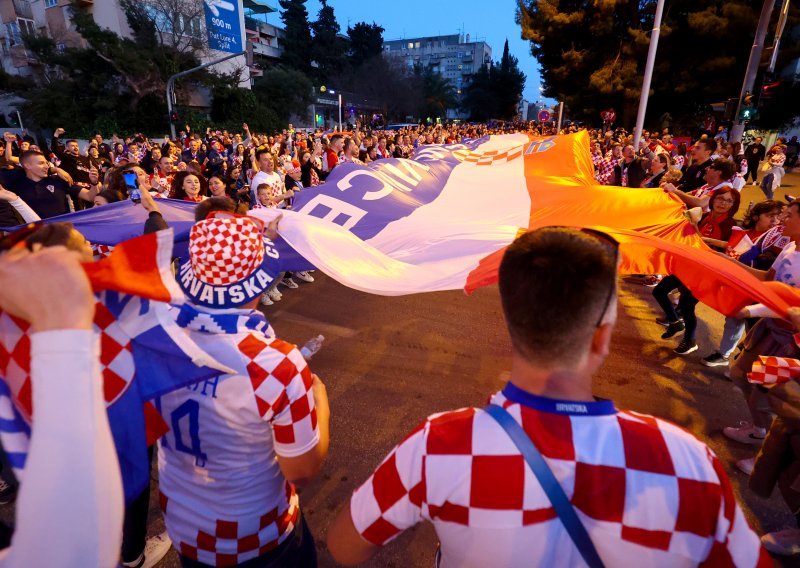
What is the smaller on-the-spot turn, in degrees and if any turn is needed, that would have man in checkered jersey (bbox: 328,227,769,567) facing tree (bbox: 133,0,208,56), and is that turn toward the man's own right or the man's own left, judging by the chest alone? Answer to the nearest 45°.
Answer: approximately 45° to the man's own left

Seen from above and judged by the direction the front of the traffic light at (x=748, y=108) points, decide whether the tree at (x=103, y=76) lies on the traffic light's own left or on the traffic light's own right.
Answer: on the traffic light's own right

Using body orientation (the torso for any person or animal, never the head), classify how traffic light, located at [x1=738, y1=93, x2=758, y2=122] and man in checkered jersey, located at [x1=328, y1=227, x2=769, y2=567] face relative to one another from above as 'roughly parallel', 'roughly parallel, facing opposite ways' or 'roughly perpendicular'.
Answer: roughly parallel, facing opposite ways

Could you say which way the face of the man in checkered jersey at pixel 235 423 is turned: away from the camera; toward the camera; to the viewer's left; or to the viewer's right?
away from the camera

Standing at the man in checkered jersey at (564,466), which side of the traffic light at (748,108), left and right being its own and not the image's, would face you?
front

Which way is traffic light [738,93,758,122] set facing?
toward the camera

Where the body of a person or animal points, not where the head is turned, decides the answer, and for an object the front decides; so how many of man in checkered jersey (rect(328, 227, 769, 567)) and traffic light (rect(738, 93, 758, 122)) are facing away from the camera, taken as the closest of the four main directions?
1

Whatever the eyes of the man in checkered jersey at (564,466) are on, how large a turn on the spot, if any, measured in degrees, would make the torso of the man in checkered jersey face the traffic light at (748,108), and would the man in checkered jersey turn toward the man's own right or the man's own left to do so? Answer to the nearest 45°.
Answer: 0° — they already face it

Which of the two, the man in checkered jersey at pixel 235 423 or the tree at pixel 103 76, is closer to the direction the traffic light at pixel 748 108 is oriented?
the man in checkered jersey

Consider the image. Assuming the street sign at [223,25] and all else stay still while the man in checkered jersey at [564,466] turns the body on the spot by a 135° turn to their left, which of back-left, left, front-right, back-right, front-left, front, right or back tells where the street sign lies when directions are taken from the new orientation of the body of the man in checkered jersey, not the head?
right

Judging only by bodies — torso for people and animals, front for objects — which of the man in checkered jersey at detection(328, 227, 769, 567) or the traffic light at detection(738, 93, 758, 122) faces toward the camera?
the traffic light

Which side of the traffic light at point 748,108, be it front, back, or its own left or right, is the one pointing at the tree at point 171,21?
right

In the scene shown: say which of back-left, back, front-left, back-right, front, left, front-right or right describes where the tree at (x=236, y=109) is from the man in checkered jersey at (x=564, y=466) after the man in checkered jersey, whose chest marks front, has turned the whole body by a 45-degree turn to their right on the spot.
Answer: left

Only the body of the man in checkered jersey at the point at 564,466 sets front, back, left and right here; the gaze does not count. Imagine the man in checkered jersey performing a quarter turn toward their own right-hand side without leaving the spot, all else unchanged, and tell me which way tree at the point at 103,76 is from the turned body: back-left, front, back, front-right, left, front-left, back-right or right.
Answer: back-left

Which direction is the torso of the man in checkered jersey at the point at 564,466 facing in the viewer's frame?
away from the camera

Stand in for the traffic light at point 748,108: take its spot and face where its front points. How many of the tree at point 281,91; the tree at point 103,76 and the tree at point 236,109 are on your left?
0
